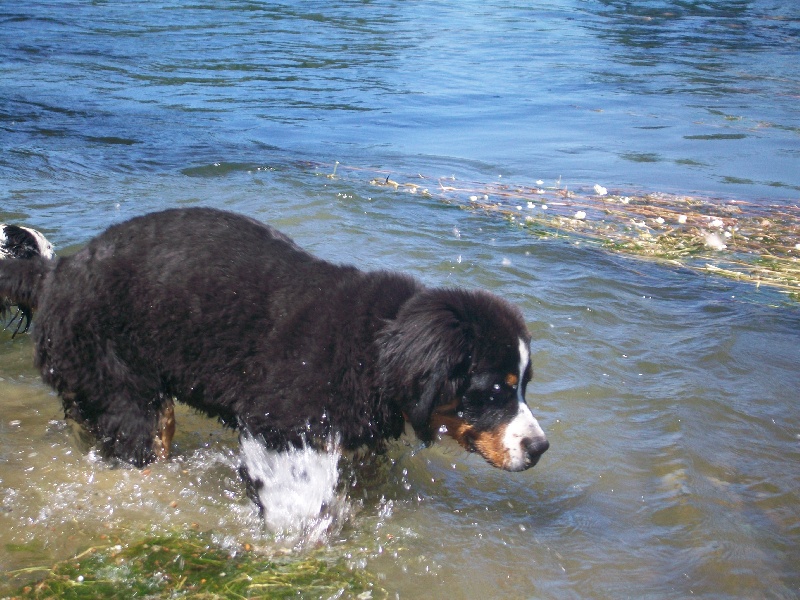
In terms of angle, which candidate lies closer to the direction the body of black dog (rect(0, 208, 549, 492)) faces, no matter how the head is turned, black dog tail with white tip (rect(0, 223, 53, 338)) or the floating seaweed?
the floating seaweed

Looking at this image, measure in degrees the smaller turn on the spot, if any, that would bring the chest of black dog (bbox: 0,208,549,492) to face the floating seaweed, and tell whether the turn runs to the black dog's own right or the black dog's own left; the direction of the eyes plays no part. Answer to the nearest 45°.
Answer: approximately 45° to the black dog's own left

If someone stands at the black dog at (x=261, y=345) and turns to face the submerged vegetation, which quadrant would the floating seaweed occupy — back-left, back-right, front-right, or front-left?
back-left

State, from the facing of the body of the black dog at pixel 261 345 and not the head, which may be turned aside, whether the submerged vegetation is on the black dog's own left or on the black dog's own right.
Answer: on the black dog's own right

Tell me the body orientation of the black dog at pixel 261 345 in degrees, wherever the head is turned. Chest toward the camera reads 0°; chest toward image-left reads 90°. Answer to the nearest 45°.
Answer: approximately 270°
